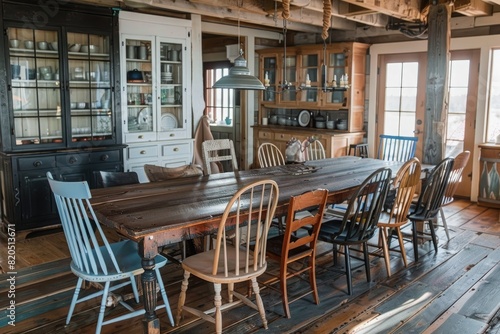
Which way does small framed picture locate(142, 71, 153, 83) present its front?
toward the camera

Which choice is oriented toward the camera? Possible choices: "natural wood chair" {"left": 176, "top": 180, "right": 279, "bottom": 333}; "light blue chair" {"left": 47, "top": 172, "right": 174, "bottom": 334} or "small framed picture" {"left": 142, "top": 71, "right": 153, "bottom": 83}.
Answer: the small framed picture

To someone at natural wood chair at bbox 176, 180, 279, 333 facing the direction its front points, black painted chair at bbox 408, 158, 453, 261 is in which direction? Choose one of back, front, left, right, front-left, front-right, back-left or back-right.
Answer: right

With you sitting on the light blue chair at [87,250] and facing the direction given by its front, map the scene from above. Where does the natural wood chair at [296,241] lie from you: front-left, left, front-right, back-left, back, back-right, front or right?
front-right

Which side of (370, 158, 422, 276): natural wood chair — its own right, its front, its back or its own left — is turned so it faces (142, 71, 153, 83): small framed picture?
front

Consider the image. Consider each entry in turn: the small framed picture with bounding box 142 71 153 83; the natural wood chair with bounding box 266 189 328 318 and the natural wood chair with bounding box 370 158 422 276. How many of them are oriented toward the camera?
1

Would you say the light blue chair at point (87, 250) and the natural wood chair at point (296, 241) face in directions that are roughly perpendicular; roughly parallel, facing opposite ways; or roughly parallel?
roughly perpendicular

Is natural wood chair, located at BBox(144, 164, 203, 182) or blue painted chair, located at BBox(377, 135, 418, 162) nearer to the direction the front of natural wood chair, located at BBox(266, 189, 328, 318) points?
the natural wood chair

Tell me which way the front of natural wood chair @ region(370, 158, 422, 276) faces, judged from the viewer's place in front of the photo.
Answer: facing away from the viewer and to the left of the viewer

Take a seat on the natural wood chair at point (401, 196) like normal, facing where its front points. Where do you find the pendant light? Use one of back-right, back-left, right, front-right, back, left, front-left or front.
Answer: front-left

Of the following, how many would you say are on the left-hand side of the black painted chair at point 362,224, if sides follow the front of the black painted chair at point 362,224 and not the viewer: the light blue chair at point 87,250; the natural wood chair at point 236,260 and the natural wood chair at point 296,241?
3

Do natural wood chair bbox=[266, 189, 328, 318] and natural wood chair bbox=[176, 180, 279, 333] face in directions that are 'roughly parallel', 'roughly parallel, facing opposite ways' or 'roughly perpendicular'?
roughly parallel

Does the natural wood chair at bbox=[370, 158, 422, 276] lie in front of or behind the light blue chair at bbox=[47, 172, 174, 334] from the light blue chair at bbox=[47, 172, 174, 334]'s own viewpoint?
in front

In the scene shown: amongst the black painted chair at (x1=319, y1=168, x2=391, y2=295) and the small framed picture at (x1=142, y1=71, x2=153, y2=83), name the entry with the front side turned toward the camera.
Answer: the small framed picture

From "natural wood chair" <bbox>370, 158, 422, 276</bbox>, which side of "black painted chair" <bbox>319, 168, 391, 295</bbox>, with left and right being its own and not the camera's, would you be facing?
right

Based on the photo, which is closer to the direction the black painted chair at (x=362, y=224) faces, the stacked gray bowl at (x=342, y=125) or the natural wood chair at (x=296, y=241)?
the stacked gray bowl
